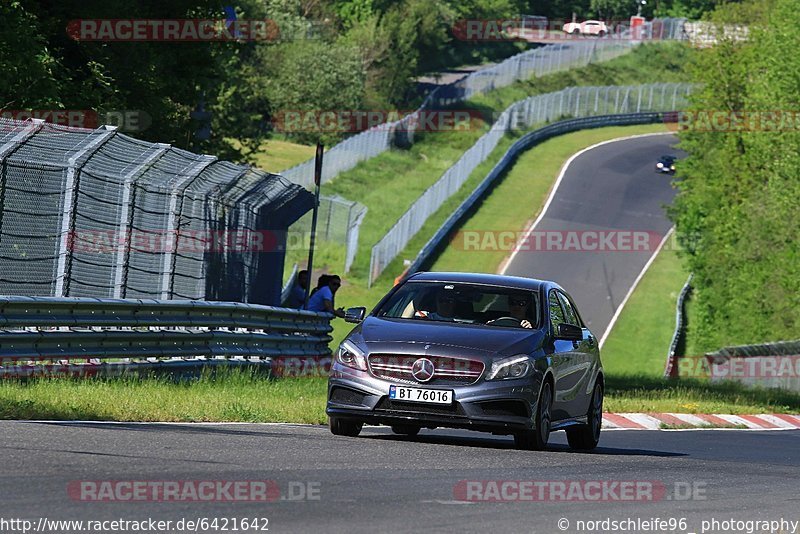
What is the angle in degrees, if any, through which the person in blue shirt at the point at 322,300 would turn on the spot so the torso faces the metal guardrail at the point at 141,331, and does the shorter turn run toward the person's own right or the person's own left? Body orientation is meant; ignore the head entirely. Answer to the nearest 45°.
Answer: approximately 90° to the person's own right

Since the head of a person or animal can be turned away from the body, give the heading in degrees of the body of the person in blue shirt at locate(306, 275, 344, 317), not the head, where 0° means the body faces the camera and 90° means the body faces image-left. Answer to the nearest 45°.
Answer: approximately 270°

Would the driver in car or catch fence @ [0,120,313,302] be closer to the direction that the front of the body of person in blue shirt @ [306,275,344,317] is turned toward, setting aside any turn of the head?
the driver in car

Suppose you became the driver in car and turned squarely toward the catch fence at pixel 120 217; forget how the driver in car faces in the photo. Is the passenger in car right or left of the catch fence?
left

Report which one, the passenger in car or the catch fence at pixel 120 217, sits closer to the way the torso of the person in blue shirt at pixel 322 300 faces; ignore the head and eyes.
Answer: the passenger in car

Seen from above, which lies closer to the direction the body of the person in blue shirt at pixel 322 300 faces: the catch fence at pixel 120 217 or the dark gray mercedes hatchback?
the dark gray mercedes hatchback
